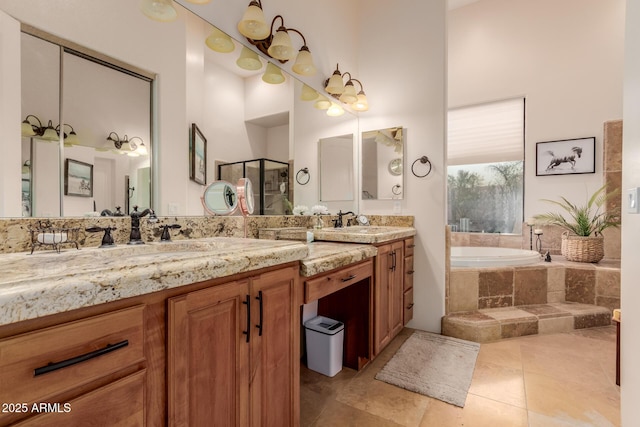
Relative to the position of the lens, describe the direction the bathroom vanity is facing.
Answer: facing the viewer and to the right of the viewer

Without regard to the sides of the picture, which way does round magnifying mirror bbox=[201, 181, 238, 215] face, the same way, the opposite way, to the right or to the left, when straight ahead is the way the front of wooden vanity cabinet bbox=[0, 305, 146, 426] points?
to the right

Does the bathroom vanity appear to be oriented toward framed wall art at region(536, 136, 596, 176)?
no

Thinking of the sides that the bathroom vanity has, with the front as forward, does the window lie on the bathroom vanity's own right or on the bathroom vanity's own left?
on the bathroom vanity's own left

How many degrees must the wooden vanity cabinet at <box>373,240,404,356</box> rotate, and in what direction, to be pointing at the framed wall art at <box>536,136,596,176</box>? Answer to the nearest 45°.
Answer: approximately 45° to its left

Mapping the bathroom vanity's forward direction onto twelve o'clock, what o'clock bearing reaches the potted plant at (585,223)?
The potted plant is roughly at 10 o'clock from the bathroom vanity.

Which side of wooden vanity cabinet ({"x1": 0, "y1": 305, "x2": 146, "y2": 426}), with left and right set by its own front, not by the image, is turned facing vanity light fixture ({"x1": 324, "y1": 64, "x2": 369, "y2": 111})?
left

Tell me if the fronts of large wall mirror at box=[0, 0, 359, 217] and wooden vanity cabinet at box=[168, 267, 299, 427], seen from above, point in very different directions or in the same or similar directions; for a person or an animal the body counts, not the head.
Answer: same or similar directions

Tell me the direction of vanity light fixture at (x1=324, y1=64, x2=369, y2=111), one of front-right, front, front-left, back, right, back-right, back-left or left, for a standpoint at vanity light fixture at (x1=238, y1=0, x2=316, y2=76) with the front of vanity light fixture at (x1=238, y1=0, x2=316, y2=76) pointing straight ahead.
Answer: left

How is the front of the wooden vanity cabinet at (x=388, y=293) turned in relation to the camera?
facing to the right of the viewer

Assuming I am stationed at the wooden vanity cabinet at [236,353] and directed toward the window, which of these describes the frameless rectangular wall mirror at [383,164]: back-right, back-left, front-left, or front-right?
front-left

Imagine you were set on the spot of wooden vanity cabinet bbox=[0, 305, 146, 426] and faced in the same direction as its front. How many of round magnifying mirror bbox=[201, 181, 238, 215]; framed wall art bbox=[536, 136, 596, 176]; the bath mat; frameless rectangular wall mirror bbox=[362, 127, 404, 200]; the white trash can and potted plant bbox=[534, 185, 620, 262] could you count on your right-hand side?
0

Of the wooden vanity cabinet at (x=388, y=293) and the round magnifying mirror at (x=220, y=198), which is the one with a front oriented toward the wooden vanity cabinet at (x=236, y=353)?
the round magnifying mirror

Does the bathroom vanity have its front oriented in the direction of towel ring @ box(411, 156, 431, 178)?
no

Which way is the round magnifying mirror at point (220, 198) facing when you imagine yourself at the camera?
facing the viewer

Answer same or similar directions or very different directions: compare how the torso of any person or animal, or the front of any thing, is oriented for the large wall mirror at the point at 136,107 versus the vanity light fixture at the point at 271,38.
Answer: same or similar directions

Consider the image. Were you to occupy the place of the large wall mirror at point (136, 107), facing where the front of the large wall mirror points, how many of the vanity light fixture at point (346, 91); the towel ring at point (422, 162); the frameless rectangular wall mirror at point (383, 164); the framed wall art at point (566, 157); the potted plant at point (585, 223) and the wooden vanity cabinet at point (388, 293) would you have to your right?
0
